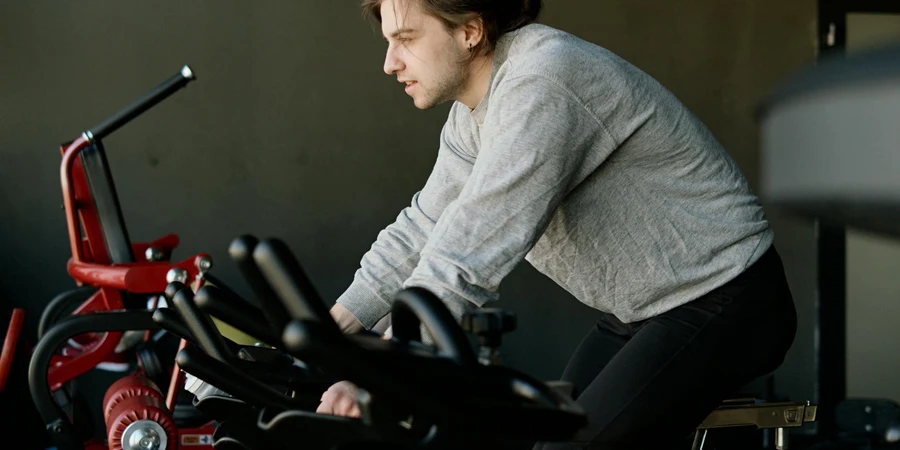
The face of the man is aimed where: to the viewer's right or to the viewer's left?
to the viewer's left

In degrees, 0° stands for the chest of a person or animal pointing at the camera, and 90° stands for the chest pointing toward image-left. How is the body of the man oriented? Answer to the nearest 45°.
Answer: approximately 90°
